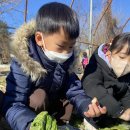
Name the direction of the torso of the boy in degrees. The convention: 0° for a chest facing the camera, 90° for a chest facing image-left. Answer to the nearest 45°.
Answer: approximately 315°

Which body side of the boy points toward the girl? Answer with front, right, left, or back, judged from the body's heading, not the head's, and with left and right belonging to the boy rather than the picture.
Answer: left

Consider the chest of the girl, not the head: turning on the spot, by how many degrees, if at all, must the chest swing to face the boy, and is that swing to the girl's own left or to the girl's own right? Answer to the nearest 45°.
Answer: approximately 90° to the girl's own right

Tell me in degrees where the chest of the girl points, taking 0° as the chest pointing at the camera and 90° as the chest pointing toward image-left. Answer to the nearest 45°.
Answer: approximately 315°
